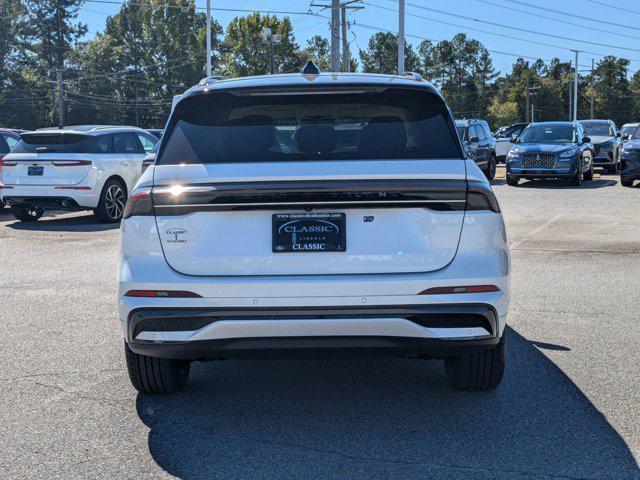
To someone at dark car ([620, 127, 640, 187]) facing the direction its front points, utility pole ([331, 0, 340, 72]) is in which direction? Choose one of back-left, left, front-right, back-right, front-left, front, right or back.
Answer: back-right

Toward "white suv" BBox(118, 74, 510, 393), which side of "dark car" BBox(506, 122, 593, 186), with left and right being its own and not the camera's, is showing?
front

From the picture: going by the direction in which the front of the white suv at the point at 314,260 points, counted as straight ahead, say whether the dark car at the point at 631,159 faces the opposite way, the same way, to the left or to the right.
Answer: the opposite way

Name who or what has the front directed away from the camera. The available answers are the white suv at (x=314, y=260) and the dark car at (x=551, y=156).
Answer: the white suv

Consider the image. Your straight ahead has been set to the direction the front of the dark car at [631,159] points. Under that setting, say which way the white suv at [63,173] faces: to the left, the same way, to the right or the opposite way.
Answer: the opposite way

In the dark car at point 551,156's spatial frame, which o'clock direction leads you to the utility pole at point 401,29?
The utility pole is roughly at 5 o'clock from the dark car.

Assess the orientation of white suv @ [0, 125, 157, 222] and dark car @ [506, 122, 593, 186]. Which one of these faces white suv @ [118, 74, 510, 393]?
the dark car

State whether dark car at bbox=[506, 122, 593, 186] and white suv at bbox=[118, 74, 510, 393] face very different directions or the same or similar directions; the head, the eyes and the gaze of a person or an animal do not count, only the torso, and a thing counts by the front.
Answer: very different directions

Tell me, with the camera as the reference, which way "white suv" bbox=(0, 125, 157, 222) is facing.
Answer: facing away from the viewer and to the right of the viewer

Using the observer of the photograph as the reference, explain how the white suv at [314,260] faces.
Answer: facing away from the viewer

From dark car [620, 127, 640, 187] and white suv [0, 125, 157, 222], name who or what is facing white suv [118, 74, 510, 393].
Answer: the dark car

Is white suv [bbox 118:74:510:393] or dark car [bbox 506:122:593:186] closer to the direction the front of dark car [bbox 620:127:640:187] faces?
the white suv

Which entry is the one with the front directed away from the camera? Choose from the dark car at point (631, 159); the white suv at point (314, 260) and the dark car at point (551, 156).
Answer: the white suv

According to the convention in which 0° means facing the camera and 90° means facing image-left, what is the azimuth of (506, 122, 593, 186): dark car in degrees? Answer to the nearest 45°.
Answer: approximately 0°
